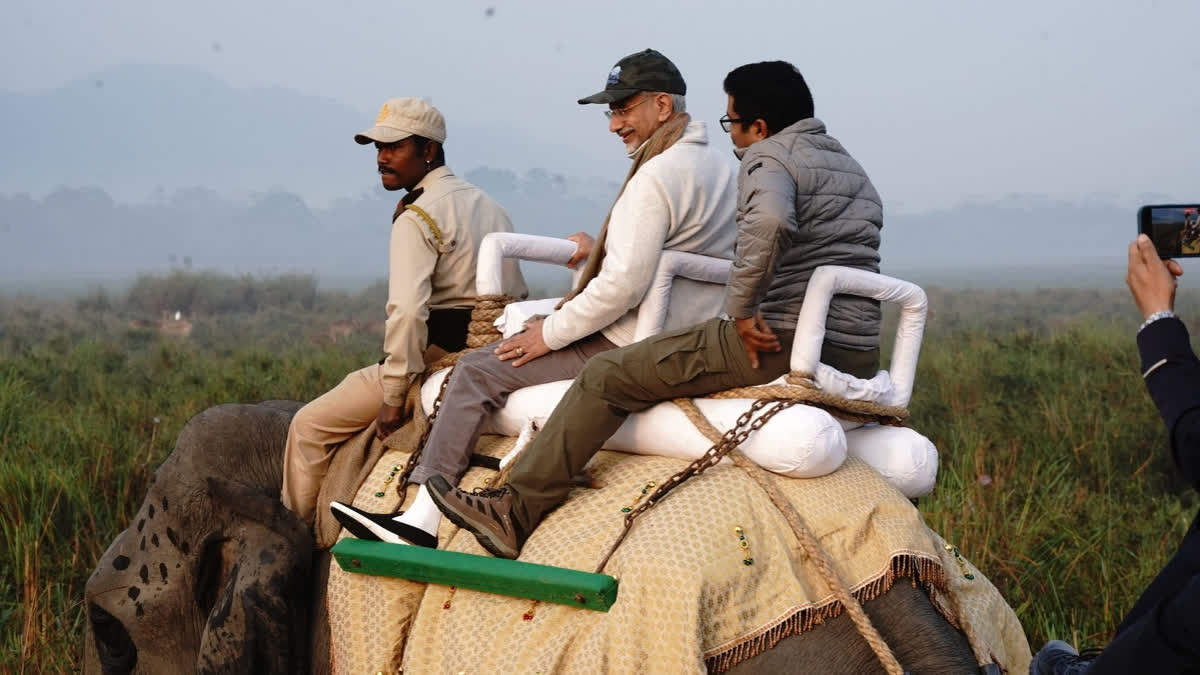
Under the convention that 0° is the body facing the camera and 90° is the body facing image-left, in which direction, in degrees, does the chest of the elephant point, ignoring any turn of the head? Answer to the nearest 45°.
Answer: approximately 90°

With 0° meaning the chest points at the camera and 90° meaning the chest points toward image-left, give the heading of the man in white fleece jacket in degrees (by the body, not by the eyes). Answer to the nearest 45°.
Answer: approximately 90°
